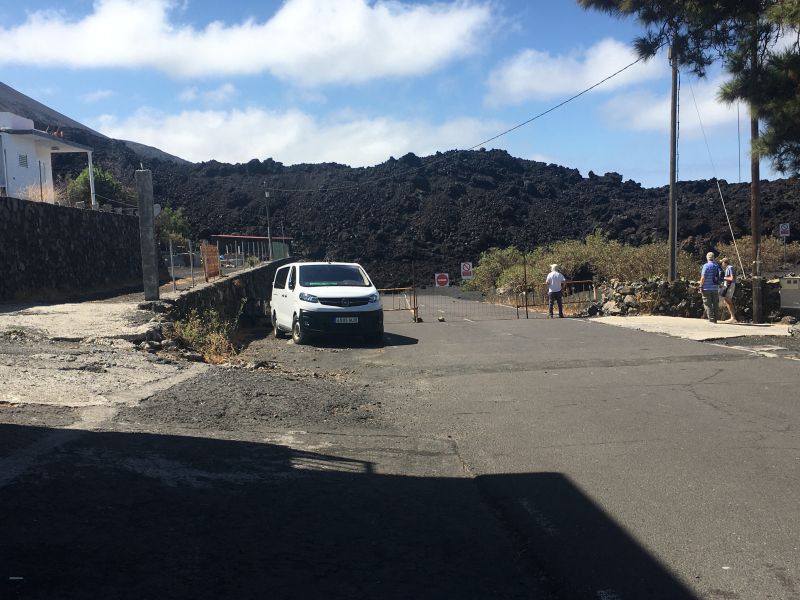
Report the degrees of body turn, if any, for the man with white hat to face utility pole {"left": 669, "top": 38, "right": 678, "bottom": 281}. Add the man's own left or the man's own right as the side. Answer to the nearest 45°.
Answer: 0° — they already face it

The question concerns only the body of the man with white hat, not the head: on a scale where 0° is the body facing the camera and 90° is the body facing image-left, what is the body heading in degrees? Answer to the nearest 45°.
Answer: approximately 180°

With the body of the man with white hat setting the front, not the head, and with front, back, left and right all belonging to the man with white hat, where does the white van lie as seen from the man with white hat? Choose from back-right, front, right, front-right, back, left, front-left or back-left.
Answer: back-left

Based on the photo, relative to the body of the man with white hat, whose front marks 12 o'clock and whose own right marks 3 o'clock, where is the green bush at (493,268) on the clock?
The green bush is roughly at 11 o'clock from the man with white hat.

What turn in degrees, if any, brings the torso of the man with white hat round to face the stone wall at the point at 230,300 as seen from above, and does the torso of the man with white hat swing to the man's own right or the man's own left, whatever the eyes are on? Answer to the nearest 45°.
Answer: approximately 90° to the man's own left

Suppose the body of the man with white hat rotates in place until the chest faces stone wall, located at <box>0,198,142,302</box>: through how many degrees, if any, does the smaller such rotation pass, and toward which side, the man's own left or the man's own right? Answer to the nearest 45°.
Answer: approximately 90° to the man's own left
